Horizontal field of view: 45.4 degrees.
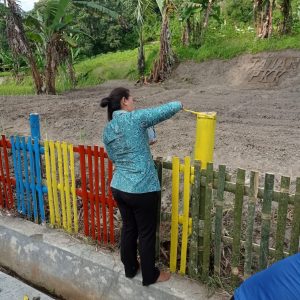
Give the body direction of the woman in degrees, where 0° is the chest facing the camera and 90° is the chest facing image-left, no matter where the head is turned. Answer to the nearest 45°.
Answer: approximately 225°

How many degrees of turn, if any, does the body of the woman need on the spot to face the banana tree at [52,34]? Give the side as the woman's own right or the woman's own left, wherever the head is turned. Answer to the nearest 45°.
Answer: approximately 45° to the woman's own left

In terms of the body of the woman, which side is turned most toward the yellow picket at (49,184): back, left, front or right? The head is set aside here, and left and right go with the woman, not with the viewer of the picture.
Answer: left

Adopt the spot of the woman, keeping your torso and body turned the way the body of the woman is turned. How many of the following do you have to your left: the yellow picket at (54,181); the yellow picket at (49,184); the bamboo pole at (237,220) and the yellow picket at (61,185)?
3

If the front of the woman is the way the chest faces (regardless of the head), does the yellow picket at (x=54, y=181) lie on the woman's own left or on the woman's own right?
on the woman's own left

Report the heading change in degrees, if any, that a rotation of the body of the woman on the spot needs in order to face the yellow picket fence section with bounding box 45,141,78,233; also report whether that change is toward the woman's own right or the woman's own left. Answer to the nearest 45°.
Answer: approximately 90° to the woman's own left

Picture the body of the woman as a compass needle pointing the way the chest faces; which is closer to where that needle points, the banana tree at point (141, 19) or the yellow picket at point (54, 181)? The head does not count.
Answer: the banana tree

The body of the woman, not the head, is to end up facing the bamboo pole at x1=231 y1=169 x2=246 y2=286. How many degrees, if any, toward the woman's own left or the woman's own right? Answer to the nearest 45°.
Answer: approximately 45° to the woman's own right

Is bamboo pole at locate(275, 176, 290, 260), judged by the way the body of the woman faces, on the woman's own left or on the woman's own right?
on the woman's own right

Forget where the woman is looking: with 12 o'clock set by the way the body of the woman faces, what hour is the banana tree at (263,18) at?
The banana tree is roughly at 11 o'clock from the woman.
